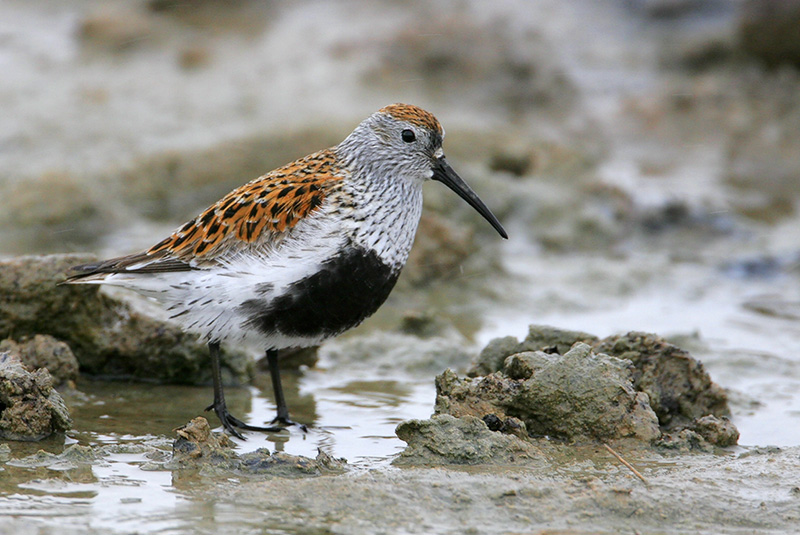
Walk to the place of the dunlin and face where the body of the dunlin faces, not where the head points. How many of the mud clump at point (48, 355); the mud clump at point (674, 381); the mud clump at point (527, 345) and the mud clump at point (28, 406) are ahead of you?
2

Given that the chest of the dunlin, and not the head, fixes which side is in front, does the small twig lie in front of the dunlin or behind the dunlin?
in front

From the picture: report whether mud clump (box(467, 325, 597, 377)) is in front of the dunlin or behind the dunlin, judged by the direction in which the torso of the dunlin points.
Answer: in front

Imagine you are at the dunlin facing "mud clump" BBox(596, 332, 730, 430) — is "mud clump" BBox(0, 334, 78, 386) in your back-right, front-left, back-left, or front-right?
back-left

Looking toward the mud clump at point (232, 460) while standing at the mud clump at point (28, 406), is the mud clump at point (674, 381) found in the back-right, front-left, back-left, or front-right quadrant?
front-left

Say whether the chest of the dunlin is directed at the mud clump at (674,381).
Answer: yes

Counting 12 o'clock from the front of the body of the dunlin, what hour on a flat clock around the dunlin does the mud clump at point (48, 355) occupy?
The mud clump is roughly at 7 o'clock from the dunlin.

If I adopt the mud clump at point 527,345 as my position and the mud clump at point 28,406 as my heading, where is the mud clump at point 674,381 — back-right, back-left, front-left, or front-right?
back-left

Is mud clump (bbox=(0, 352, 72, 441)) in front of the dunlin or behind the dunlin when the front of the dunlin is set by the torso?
behind

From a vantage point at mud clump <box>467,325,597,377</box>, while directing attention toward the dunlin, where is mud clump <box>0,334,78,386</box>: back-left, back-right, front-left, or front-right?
front-right

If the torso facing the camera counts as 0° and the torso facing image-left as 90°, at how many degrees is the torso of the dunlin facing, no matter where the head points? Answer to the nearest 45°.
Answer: approximately 270°

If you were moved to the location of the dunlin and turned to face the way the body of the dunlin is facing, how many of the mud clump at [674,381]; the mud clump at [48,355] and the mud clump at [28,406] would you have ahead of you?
1

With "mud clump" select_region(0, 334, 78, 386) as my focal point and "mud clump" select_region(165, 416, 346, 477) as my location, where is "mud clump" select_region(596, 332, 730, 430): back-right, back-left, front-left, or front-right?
back-right

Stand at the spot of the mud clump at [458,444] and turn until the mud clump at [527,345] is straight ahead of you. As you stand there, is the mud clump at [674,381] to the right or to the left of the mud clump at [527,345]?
right

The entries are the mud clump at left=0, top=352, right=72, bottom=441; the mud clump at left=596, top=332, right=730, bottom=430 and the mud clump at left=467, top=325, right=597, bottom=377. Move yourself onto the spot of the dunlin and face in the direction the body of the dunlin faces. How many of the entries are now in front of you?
2
